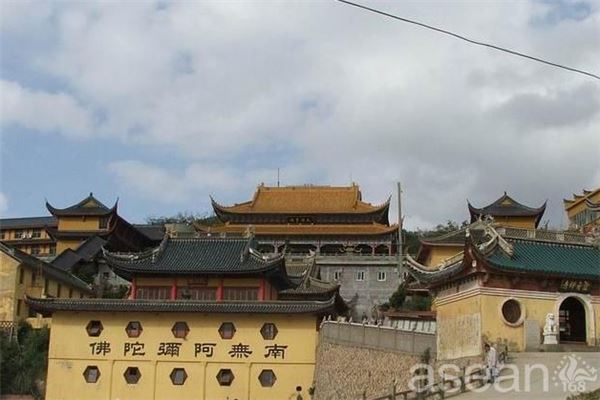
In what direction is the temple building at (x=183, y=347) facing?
toward the camera

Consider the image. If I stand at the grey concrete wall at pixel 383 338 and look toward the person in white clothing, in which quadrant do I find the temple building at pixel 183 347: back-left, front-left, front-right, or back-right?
back-right

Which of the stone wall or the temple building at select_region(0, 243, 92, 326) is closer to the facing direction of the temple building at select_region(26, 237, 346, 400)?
the stone wall

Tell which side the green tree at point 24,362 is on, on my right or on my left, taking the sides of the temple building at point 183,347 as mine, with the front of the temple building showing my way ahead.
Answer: on my right

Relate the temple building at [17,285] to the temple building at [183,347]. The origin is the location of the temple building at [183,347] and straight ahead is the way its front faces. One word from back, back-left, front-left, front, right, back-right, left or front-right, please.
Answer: back-right

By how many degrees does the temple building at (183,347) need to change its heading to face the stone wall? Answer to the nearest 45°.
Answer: approximately 45° to its left

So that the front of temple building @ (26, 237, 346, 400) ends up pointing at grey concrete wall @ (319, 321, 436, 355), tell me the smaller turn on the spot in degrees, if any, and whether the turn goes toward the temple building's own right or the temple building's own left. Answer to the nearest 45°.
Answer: approximately 45° to the temple building's own left
